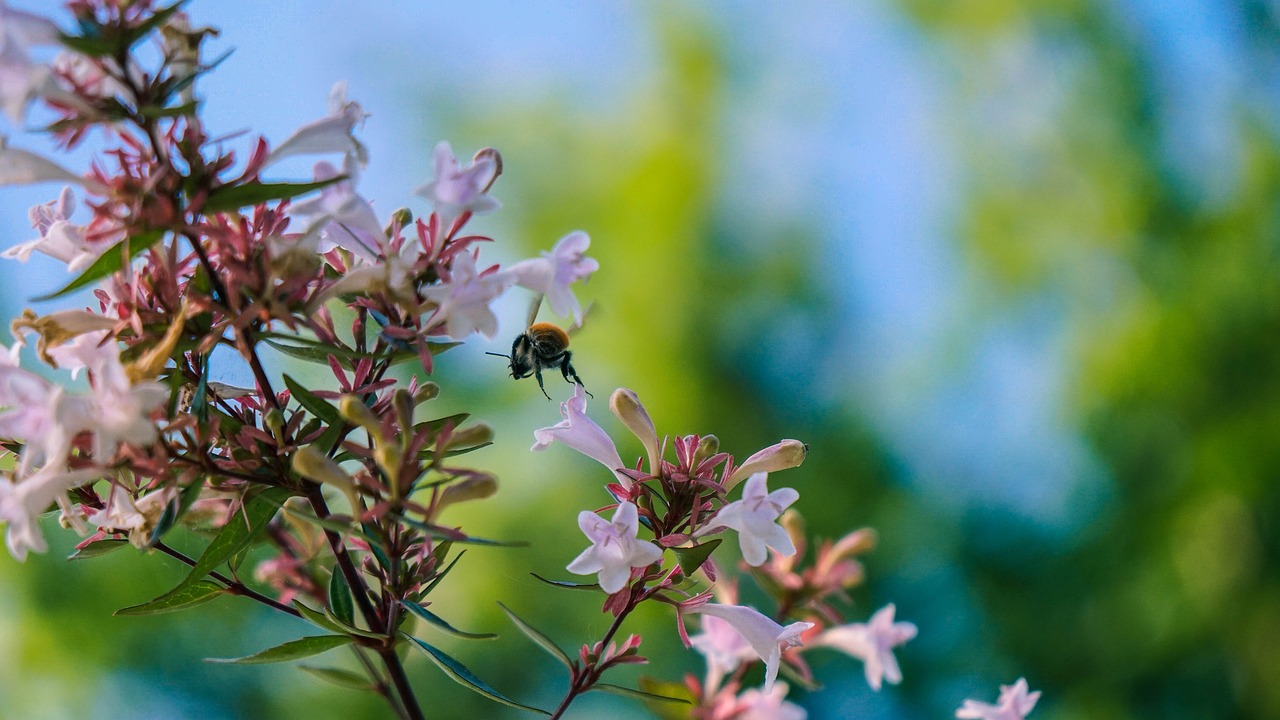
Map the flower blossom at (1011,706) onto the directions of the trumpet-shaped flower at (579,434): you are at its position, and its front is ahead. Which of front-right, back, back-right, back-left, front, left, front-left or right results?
back

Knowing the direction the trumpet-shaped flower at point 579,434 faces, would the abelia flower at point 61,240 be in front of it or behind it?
in front

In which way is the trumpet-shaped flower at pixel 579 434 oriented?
to the viewer's left

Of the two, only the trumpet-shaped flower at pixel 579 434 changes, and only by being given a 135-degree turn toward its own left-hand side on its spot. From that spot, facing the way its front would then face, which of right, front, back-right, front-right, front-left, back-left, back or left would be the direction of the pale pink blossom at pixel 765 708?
left
